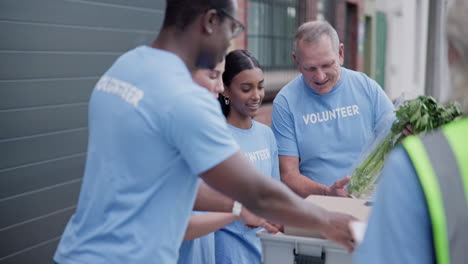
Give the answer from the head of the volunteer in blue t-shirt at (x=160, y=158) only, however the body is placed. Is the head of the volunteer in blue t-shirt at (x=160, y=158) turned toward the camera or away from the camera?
away from the camera

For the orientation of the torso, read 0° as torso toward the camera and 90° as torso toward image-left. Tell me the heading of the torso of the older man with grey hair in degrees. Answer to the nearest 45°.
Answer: approximately 0°

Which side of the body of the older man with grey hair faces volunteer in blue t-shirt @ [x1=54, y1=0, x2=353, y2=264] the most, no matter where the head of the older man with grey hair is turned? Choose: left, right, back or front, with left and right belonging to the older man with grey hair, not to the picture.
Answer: front

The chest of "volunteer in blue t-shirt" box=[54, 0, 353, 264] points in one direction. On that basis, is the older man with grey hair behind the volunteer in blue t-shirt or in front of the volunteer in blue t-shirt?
in front

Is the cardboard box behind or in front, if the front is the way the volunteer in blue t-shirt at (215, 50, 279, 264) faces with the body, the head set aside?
in front

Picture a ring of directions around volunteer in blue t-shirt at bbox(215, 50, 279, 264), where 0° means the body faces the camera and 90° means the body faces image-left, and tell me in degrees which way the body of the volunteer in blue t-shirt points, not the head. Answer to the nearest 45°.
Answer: approximately 315°

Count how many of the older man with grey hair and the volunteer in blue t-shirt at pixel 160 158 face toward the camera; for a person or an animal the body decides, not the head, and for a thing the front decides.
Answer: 1

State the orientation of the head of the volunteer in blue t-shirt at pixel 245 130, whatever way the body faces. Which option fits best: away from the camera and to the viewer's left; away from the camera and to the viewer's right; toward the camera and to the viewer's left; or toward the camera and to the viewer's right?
toward the camera and to the viewer's right
